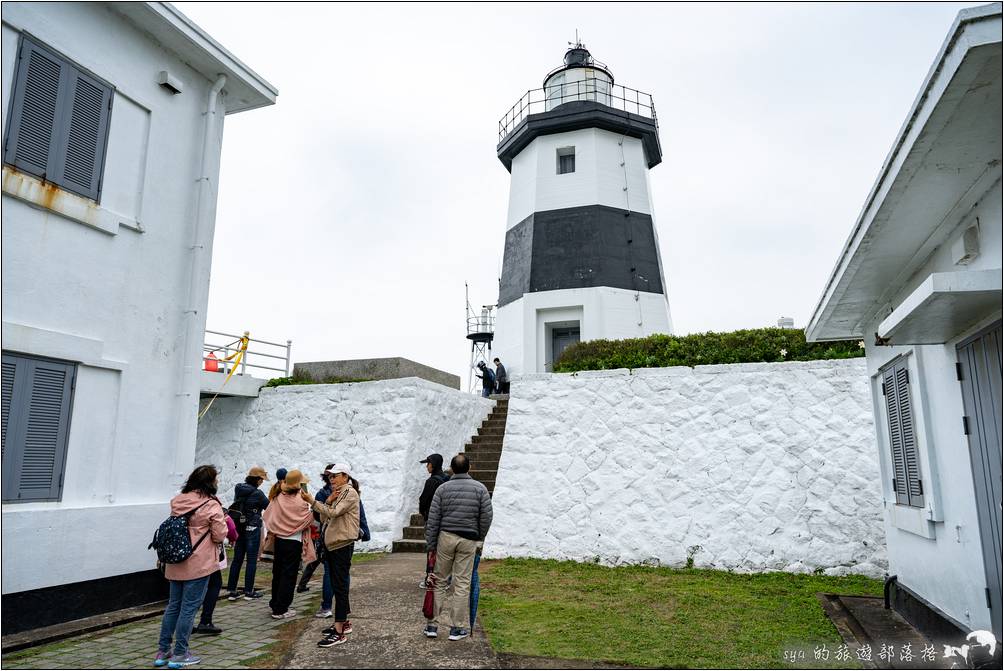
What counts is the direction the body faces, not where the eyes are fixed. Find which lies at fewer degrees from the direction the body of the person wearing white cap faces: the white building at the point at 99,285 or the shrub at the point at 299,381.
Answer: the white building

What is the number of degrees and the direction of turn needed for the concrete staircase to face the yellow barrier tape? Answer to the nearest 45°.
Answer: approximately 90° to its right

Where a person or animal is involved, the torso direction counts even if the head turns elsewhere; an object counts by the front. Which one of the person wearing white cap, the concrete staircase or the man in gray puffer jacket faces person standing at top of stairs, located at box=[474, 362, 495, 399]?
the man in gray puffer jacket

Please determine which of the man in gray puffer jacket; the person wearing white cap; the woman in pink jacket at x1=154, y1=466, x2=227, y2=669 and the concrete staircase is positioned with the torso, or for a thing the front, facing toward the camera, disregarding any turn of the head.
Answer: the concrete staircase

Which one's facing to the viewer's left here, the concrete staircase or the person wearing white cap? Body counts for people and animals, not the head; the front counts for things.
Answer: the person wearing white cap

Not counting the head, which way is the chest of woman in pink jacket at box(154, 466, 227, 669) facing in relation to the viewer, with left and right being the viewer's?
facing away from the viewer and to the right of the viewer

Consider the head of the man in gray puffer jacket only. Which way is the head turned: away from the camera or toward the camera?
away from the camera

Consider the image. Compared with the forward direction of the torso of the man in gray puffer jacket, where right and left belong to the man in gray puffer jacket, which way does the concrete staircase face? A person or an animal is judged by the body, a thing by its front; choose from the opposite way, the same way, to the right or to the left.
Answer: the opposite way

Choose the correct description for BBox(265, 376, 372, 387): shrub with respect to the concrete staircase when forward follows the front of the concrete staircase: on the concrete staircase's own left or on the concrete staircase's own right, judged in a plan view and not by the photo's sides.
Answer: on the concrete staircase's own right

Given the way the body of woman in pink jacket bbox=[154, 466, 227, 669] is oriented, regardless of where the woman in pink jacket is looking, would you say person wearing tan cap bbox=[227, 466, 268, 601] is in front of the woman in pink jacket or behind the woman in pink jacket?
in front

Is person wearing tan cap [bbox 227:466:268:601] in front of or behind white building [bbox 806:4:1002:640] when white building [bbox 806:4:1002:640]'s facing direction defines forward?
in front

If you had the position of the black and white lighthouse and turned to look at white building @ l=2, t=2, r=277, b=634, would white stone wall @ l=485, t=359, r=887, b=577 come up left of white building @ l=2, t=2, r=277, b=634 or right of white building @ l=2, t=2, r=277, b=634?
left

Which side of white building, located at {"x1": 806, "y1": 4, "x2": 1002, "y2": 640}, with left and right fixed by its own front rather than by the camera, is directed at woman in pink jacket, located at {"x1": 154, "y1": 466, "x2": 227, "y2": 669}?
front

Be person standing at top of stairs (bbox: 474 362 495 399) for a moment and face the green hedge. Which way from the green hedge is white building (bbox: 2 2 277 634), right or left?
right

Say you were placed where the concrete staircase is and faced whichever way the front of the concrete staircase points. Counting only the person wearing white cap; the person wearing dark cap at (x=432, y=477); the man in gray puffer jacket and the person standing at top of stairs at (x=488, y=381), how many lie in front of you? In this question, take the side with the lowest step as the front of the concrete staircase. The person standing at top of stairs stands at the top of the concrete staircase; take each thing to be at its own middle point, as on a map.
3

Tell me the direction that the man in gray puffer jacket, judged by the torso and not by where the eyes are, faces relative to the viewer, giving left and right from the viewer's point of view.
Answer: facing away from the viewer

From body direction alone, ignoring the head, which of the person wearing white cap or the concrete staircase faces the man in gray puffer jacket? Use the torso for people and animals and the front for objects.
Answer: the concrete staircase

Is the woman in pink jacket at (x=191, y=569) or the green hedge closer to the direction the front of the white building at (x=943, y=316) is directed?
the woman in pink jacket
